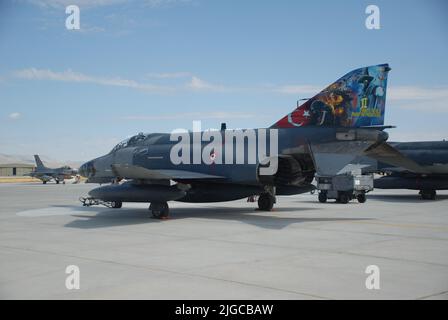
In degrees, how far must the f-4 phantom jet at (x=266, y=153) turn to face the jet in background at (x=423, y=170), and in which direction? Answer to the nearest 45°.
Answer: approximately 90° to its right

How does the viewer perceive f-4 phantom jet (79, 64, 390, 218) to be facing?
facing away from the viewer and to the left of the viewer
